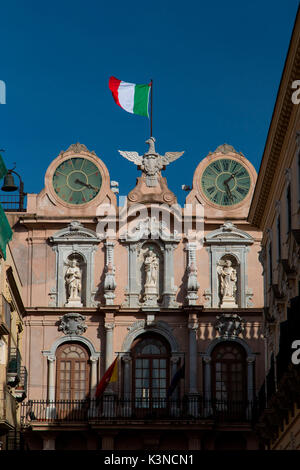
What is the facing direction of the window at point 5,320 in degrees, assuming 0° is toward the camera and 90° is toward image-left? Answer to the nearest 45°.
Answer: approximately 270°

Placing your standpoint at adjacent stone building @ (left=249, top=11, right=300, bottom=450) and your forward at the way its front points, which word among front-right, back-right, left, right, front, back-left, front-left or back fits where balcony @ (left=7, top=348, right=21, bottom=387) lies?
front-right

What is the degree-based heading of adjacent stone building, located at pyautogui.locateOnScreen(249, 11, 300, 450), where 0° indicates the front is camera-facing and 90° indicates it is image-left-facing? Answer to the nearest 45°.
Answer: approximately 90°

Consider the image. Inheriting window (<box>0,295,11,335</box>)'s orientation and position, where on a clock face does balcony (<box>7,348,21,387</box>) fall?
balcony (<box>7,348,21,387</box>) is roughly at 9 o'clock from window (<box>0,295,11,335</box>).
